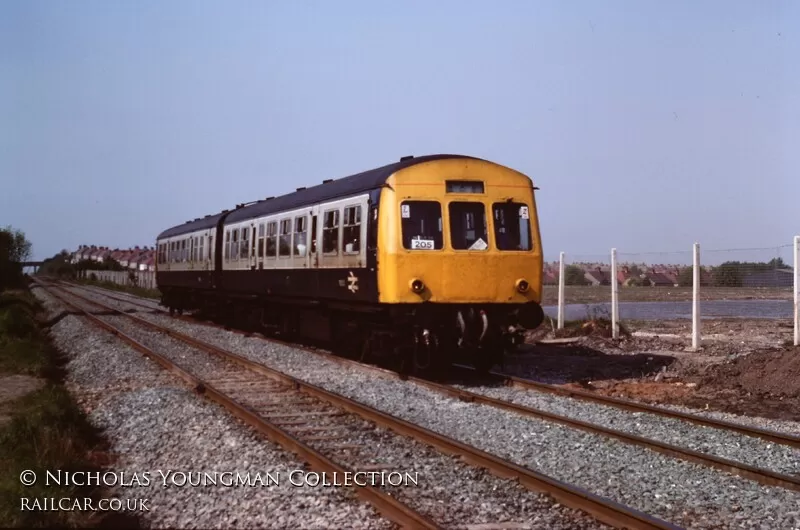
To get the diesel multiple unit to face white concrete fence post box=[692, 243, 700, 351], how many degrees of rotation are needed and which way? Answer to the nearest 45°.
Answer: approximately 90° to its left

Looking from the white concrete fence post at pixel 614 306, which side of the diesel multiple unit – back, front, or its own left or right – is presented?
left

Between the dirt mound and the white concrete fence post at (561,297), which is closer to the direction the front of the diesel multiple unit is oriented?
the dirt mound

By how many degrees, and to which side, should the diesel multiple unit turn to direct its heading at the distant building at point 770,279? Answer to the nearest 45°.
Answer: approximately 90° to its left

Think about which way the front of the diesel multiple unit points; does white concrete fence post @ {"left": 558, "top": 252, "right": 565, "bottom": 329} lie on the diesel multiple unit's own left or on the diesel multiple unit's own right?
on the diesel multiple unit's own left

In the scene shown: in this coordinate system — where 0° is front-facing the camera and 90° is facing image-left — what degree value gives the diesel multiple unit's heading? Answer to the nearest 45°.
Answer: approximately 315°

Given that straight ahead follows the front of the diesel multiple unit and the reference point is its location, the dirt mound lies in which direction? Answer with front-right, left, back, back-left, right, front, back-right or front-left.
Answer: front-left

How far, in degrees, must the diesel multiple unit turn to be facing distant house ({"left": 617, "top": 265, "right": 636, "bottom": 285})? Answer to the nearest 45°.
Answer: approximately 90° to its left
